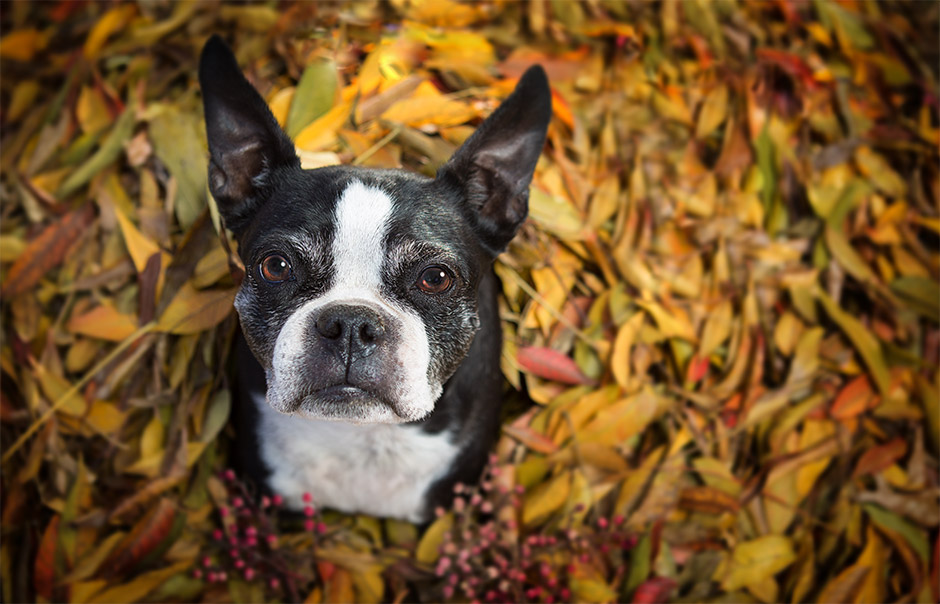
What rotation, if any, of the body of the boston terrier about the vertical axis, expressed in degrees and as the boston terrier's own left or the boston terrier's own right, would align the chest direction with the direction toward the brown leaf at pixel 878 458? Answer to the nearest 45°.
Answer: approximately 90° to the boston terrier's own left

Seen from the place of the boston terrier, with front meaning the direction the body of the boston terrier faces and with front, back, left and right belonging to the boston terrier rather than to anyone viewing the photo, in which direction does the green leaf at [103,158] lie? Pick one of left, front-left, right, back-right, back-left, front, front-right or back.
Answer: back-right

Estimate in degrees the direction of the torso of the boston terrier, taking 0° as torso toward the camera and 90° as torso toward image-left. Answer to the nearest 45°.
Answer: approximately 0°

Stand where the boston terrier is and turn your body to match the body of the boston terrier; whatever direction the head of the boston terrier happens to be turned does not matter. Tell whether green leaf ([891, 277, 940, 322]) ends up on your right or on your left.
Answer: on your left

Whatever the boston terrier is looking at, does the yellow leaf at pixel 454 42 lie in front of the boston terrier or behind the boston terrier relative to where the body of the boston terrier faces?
behind

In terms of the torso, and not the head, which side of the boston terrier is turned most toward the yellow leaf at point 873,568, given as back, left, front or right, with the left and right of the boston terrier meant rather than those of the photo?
left
